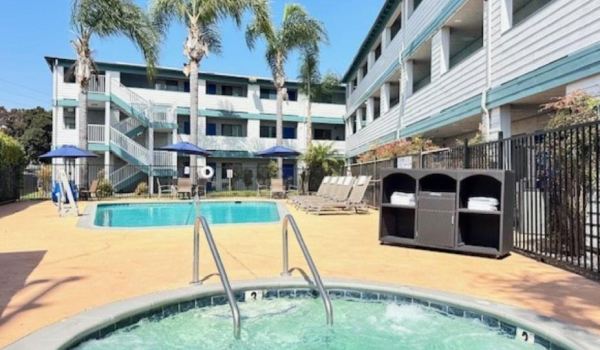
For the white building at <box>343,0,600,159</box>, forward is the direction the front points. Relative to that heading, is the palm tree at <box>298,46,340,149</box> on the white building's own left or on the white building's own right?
on the white building's own right

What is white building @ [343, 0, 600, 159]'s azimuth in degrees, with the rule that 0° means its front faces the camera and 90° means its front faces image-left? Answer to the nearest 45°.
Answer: approximately 45°

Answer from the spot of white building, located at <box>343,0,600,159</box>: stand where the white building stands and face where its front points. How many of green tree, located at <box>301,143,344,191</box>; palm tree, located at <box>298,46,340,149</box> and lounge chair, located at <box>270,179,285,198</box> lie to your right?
3

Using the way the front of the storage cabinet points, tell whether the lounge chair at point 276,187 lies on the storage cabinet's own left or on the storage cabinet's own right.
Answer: on the storage cabinet's own right

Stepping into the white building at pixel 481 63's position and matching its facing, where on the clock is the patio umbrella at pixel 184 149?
The patio umbrella is roughly at 2 o'clock from the white building.

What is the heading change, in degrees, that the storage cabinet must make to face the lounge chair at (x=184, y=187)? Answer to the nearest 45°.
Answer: approximately 90° to its right

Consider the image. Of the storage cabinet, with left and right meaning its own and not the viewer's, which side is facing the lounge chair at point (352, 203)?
right

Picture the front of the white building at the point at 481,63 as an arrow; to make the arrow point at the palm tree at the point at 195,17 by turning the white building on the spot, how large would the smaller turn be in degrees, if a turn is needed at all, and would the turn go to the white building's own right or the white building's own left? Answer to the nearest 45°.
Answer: approximately 45° to the white building's own right

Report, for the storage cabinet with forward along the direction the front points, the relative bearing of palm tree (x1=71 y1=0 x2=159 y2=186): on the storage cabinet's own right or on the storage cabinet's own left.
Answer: on the storage cabinet's own right

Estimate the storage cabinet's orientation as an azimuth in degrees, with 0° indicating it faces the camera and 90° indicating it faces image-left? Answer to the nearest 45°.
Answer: approximately 45°
